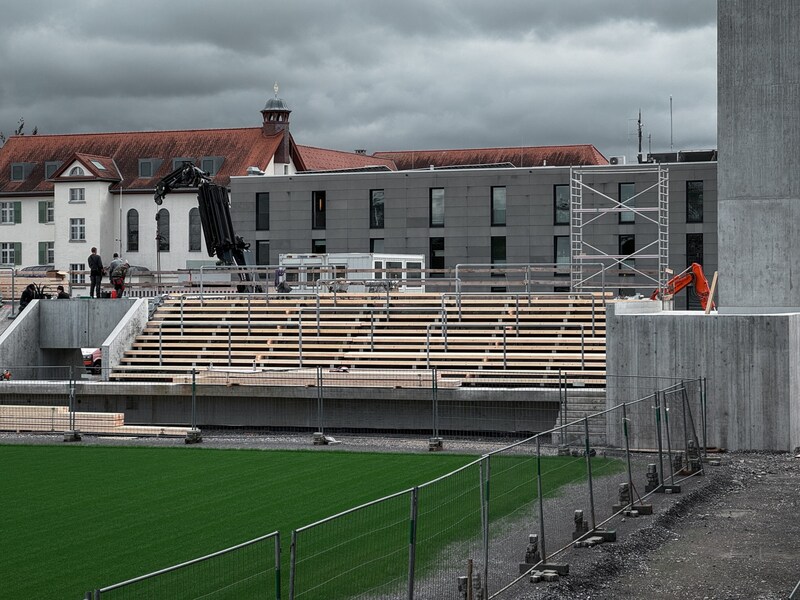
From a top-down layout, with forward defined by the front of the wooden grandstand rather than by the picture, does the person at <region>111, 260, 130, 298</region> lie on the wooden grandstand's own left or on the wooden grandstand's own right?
on the wooden grandstand's own right

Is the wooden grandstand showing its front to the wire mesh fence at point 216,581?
yes

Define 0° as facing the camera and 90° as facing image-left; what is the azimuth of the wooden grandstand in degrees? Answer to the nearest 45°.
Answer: approximately 0°

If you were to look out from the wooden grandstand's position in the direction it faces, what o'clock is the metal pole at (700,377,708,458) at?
The metal pole is roughly at 11 o'clock from the wooden grandstand.

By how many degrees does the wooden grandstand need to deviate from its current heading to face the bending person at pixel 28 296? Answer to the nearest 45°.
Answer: approximately 135° to its right

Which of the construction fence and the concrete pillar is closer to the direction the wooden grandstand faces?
the construction fence

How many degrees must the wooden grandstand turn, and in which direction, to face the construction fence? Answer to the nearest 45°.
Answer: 0° — it already faces it

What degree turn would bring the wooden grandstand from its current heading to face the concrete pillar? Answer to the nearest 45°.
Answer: approximately 45° to its left
